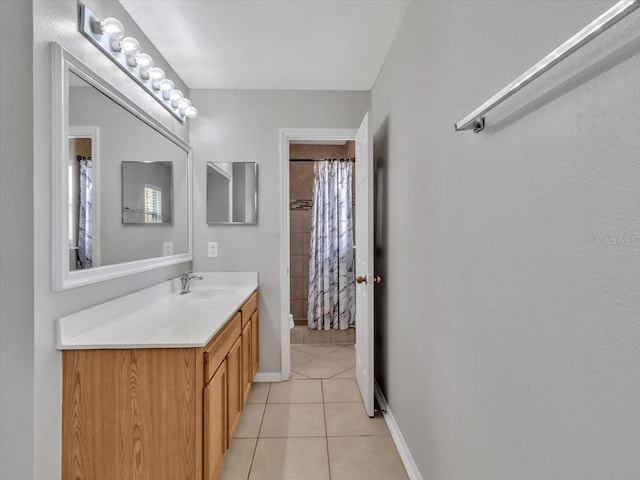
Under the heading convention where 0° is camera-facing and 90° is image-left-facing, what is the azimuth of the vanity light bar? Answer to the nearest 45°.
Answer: approximately 315°

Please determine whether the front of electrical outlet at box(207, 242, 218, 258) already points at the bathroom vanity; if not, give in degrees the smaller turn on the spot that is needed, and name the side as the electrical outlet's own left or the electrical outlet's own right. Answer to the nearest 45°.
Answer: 0° — it already faces it

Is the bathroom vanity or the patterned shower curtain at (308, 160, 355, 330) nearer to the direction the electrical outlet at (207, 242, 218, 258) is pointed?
the bathroom vanity

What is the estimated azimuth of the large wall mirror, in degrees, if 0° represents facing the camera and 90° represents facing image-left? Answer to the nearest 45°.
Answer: approximately 315°

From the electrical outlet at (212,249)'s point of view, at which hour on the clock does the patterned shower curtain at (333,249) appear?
The patterned shower curtain is roughly at 8 o'clock from the electrical outlet.

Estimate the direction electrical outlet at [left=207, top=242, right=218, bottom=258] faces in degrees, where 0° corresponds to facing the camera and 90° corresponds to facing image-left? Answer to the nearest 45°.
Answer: approximately 0°
